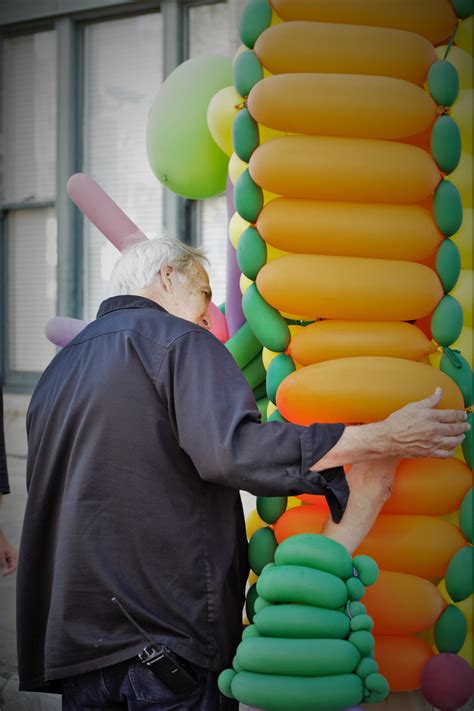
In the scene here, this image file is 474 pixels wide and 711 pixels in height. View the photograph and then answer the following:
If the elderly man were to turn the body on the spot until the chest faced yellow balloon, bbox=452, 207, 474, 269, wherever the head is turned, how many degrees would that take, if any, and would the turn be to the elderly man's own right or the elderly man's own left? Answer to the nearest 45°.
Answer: approximately 45° to the elderly man's own right

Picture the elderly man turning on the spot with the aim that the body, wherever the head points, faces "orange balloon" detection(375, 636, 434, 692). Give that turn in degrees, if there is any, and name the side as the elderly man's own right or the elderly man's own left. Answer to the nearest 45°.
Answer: approximately 45° to the elderly man's own right

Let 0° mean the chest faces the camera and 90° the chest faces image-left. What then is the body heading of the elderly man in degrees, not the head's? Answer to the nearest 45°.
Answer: approximately 225°

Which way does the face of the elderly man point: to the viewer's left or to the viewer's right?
to the viewer's right

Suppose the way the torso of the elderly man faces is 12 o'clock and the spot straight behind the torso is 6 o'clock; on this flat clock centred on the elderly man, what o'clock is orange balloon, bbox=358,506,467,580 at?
The orange balloon is roughly at 1 o'clock from the elderly man.

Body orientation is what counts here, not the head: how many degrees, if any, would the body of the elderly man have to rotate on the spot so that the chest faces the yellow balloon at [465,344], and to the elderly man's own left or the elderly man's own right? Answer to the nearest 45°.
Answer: approximately 45° to the elderly man's own right

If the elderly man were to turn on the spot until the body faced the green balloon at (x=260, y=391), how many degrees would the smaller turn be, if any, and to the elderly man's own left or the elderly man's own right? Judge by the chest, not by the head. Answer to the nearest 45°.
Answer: approximately 45° to the elderly man's own left
